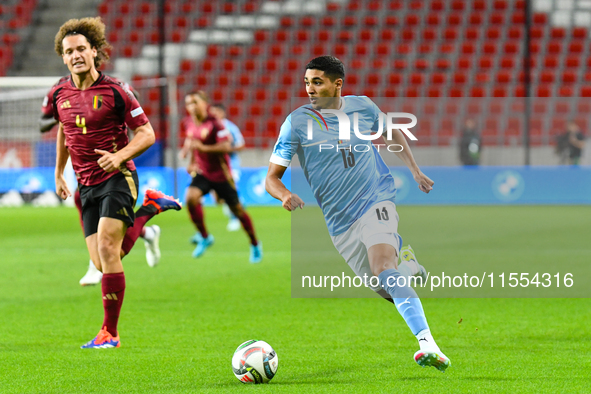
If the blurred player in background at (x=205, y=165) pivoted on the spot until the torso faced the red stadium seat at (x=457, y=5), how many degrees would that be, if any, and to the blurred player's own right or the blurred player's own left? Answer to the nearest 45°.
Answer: approximately 180°

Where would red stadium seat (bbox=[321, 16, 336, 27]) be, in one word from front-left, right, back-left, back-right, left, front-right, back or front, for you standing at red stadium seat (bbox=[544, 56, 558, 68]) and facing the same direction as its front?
right

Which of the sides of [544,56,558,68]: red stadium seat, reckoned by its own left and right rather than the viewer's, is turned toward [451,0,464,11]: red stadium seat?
right

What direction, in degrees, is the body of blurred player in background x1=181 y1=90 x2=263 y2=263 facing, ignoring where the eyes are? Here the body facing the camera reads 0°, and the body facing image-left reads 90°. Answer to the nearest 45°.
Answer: approximately 45°

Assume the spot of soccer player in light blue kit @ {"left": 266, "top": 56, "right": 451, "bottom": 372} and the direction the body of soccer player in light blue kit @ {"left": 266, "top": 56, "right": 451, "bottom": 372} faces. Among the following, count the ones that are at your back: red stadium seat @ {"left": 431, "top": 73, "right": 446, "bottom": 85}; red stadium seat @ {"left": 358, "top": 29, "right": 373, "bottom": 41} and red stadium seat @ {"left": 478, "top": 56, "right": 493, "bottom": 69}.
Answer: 3

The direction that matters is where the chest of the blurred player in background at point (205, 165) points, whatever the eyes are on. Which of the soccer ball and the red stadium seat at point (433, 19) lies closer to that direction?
the soccer ball

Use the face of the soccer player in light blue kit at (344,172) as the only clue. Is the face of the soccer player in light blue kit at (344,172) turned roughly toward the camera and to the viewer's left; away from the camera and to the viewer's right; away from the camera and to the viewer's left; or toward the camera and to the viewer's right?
toward the camera and to the viewer's left

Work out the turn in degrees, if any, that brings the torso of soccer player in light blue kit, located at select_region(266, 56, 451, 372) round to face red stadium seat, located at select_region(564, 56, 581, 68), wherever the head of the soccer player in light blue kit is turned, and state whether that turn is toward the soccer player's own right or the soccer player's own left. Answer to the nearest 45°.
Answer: approximately 180°

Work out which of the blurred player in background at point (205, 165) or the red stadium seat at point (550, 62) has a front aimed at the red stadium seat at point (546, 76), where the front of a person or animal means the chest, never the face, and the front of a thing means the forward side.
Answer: the red stadium seat at point (550, 62)

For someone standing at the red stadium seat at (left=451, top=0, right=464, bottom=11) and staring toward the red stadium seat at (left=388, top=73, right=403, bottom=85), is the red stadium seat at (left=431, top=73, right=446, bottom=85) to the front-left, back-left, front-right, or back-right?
front-left

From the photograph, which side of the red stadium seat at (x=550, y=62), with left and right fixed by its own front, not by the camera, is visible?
front

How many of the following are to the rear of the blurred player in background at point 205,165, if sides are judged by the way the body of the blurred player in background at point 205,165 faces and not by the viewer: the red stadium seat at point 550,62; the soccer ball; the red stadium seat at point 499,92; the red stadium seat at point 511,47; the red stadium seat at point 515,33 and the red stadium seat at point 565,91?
5

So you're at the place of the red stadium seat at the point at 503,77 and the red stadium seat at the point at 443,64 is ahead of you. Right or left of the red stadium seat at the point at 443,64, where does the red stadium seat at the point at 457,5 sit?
right

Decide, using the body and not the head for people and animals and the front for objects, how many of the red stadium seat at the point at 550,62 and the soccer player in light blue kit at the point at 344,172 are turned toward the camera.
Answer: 2

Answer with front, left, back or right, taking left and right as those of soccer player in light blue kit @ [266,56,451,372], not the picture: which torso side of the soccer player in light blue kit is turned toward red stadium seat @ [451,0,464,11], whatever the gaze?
back

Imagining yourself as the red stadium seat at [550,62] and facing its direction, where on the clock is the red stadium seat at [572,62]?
the red stadium seat at [572,62] is roughly at 9 o'clock from the red stadium seat at [550,62].

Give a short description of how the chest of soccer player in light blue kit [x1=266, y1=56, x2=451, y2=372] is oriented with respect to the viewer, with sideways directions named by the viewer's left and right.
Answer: facing the viewer
